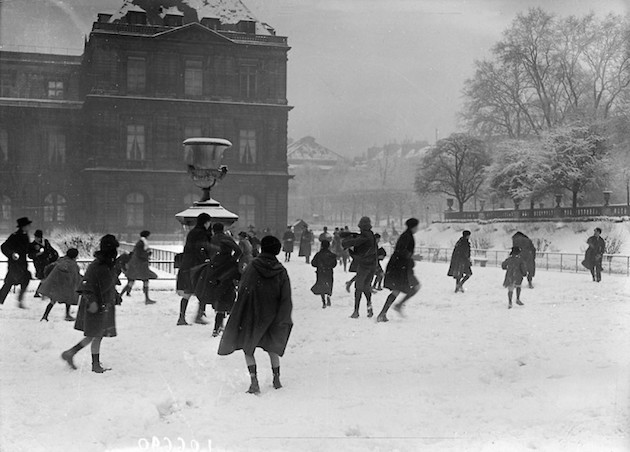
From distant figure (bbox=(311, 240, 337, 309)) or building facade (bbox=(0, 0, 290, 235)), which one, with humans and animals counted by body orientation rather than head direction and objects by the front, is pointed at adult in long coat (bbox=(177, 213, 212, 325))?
the building facade

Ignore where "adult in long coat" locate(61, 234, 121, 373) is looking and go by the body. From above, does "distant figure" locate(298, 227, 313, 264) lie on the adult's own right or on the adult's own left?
on the adult's own left

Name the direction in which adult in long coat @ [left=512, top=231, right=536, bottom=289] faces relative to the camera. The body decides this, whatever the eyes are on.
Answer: to the viewer's left

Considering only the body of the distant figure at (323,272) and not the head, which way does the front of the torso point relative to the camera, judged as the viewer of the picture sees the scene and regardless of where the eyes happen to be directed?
away from the camera

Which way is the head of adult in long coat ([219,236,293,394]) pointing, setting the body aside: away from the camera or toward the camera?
away from the camera

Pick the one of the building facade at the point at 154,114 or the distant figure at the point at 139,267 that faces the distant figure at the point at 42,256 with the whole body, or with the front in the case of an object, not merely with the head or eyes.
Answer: the building facade

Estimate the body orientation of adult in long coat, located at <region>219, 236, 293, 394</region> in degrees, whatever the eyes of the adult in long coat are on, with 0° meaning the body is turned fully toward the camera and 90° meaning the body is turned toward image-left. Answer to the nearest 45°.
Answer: approximately 180°

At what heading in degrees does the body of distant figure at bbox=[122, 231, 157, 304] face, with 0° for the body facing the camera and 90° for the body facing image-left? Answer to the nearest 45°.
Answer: approximately 270°

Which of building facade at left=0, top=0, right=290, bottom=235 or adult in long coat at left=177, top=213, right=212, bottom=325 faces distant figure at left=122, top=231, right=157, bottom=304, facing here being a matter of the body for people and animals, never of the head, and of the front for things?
the building facade
